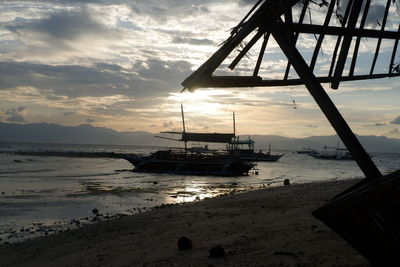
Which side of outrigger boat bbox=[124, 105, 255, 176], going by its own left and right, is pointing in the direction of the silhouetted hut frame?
left

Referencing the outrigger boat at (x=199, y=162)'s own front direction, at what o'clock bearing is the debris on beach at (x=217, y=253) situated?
The debris on beach is roughly at 9 o'clock from the outrigger boat.

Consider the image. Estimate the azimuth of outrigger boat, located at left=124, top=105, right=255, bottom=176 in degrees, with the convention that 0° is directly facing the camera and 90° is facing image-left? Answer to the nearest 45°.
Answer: approximately 90°
